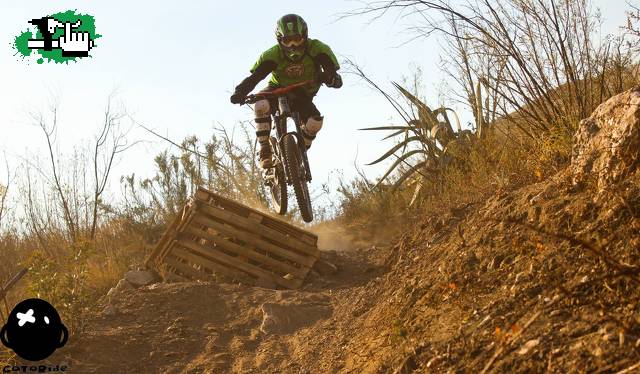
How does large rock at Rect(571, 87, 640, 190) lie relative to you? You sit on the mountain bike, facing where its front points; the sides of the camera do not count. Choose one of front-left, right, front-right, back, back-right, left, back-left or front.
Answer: front-left

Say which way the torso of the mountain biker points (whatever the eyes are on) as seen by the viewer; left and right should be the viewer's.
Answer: facing the viewer

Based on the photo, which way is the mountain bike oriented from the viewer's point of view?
toward the camera

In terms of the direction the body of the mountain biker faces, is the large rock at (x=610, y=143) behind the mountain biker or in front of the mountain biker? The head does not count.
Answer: in front
